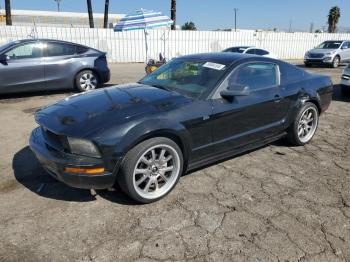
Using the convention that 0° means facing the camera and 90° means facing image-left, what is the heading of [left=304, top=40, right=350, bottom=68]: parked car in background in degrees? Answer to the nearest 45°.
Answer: approximately 45°

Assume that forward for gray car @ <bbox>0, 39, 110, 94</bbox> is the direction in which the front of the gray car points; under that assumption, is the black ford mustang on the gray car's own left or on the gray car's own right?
on the gray car's own left

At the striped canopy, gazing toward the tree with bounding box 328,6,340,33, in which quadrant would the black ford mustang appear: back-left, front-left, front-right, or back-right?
back-right

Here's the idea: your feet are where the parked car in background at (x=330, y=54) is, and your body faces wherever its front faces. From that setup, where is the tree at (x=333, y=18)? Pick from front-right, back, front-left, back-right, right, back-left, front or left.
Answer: back-right

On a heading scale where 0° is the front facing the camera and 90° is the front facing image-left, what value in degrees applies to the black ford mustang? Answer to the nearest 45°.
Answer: approximately 45°

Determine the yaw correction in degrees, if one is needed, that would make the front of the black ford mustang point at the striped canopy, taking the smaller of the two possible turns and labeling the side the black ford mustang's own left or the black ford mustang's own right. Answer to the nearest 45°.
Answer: approximately 135° to the black ford mustang's own right

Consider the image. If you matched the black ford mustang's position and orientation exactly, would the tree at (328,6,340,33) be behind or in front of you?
behind

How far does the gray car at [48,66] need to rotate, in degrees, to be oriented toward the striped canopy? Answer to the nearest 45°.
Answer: approximately 135° to its right

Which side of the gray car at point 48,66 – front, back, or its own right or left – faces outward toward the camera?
left
